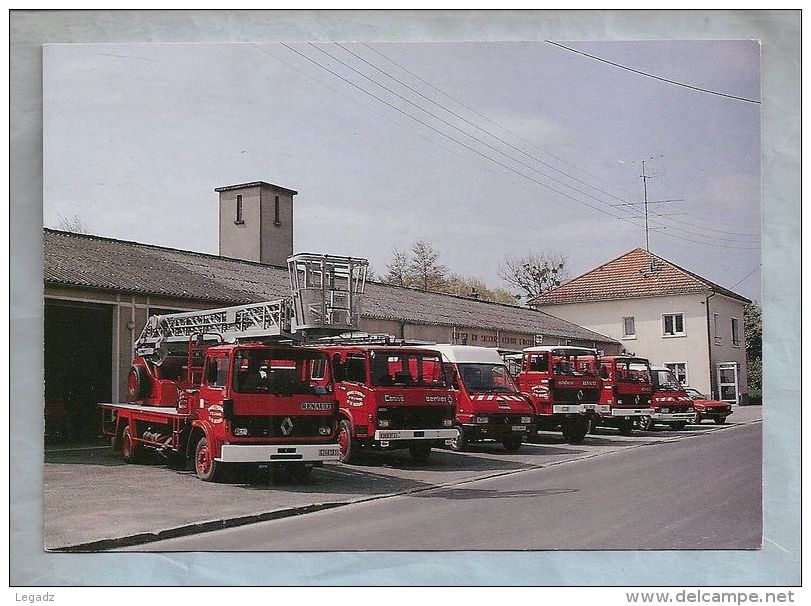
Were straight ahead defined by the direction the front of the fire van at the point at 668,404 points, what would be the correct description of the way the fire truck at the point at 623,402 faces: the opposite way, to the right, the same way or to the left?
the same way

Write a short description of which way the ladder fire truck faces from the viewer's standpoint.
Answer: facing the viewer and to the right of the viewer

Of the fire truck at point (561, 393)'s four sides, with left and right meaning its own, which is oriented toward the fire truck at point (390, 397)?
right

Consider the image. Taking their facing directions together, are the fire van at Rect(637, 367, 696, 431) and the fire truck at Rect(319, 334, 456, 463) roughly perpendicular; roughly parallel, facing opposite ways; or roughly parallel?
roughly parallel

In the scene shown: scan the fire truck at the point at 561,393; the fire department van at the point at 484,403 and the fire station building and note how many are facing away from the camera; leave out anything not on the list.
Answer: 0

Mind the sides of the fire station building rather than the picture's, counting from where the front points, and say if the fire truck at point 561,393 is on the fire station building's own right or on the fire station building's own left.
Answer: on the fire station building's own left

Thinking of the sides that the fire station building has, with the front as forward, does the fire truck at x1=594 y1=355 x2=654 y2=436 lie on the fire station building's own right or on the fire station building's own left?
on the fire station building's own left

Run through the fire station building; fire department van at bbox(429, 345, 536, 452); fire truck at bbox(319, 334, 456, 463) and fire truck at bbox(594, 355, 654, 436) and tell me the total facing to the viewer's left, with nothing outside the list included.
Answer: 0

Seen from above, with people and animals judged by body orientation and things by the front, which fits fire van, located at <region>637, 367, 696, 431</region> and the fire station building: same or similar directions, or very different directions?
same or similar directions

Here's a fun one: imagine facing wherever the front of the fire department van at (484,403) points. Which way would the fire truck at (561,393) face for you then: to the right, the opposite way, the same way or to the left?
the same way

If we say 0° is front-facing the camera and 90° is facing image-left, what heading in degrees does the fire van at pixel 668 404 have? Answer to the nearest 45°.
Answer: approximately 315°

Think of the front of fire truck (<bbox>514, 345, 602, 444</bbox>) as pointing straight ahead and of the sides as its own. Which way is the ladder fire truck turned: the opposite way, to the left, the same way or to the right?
the same way
